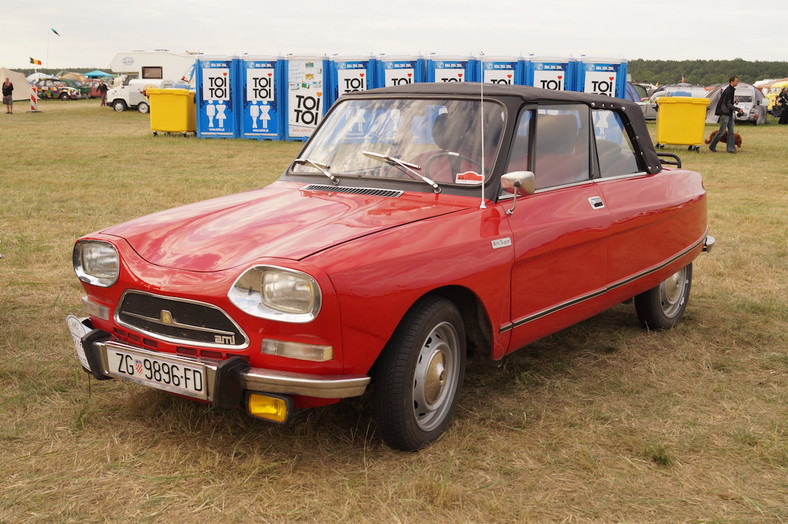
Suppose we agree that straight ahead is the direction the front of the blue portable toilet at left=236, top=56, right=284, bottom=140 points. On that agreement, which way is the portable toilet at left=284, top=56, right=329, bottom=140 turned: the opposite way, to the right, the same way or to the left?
the same way

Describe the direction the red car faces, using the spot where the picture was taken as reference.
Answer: facing the viewer and to the left of the viewer

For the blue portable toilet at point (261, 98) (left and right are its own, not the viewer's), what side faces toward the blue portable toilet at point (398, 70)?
left

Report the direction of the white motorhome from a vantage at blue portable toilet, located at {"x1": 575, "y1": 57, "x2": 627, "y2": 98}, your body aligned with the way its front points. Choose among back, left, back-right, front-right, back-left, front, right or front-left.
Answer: back-right

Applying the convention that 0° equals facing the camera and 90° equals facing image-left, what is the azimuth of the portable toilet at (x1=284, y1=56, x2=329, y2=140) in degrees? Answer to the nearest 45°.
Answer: approximately 0°

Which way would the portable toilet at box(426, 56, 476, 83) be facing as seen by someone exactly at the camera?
facing the viewer

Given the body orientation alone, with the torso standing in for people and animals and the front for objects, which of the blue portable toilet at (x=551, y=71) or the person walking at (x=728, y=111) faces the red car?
the blue portable toilet

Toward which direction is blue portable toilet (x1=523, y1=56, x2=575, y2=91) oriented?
toward the camera

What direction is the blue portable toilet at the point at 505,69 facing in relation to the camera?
toward the camera

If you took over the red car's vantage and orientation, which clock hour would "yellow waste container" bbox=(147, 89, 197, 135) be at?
The yellow waste container is roughly at 4 o'clock from the red car.

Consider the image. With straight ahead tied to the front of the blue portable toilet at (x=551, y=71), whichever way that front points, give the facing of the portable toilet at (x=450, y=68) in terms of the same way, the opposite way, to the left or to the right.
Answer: the same way

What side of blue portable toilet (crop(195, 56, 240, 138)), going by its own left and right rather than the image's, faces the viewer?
front

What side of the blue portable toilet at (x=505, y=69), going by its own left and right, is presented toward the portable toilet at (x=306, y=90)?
right

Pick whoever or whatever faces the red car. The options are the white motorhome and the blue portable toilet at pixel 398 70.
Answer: the blue portable toilet

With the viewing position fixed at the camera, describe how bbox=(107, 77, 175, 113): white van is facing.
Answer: facing to the left of the viewer

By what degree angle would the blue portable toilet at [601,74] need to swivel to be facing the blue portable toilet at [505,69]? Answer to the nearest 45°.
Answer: approximately 90° to its right

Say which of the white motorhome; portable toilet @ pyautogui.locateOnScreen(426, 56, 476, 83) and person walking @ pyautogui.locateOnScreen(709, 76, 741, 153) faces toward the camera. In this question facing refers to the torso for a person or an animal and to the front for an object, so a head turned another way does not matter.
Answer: the portable toilet

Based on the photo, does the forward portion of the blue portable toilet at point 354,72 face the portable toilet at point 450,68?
no
